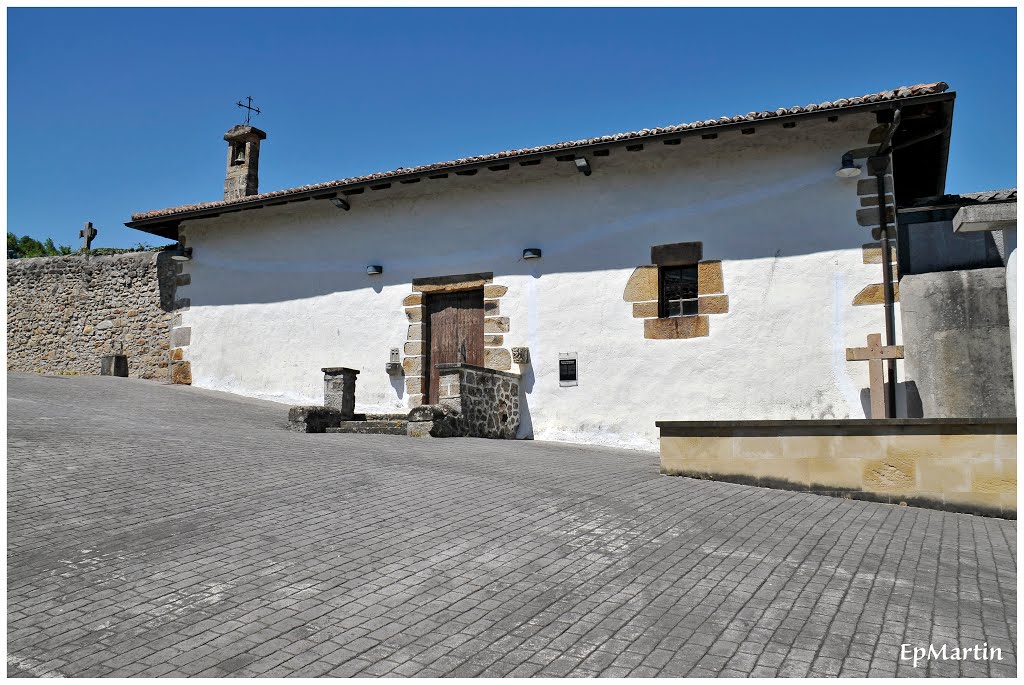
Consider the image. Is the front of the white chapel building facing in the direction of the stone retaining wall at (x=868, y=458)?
no

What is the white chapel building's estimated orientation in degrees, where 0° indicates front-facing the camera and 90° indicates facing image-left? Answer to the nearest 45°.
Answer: approximately 45°

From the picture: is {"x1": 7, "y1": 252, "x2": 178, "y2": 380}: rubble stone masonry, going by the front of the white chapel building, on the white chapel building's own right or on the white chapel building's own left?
on the white chapel building's own right

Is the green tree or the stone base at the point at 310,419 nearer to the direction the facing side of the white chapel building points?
the stone base

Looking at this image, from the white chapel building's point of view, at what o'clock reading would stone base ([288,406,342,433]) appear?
The stone base is roughly at 1 o'clock from the white chapel building.

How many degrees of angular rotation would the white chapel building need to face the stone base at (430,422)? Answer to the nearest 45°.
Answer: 0° — it already faces it

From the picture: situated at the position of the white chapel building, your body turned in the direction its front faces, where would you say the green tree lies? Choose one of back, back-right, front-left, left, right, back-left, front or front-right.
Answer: right

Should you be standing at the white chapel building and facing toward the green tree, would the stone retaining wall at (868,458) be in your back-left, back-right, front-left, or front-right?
back-left
